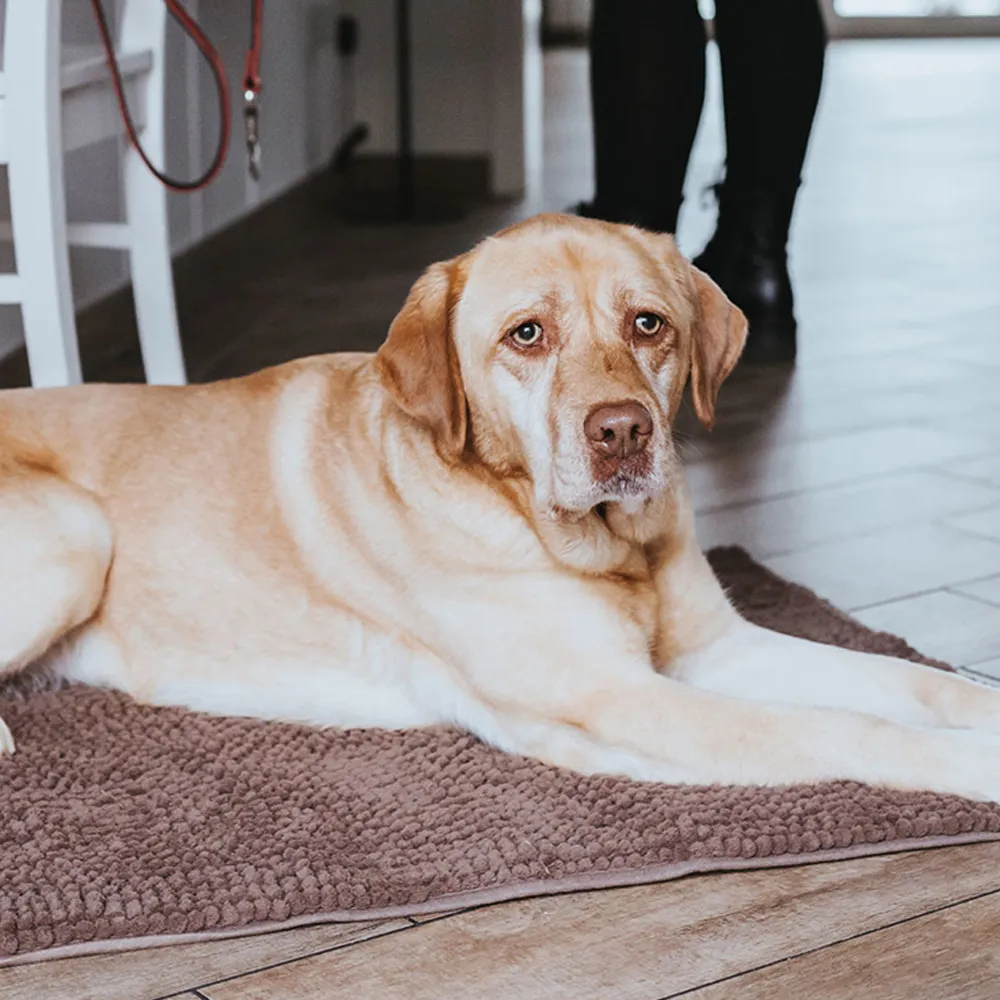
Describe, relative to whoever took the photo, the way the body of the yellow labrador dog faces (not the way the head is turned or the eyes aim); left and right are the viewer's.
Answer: facing to the right of the viewer

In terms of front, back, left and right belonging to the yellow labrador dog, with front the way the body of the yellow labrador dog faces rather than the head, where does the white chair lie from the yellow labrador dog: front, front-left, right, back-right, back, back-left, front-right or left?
back-left

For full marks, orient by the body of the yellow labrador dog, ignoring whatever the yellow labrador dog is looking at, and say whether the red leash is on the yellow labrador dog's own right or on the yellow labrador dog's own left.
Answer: on the yellow labrador dog's own left
